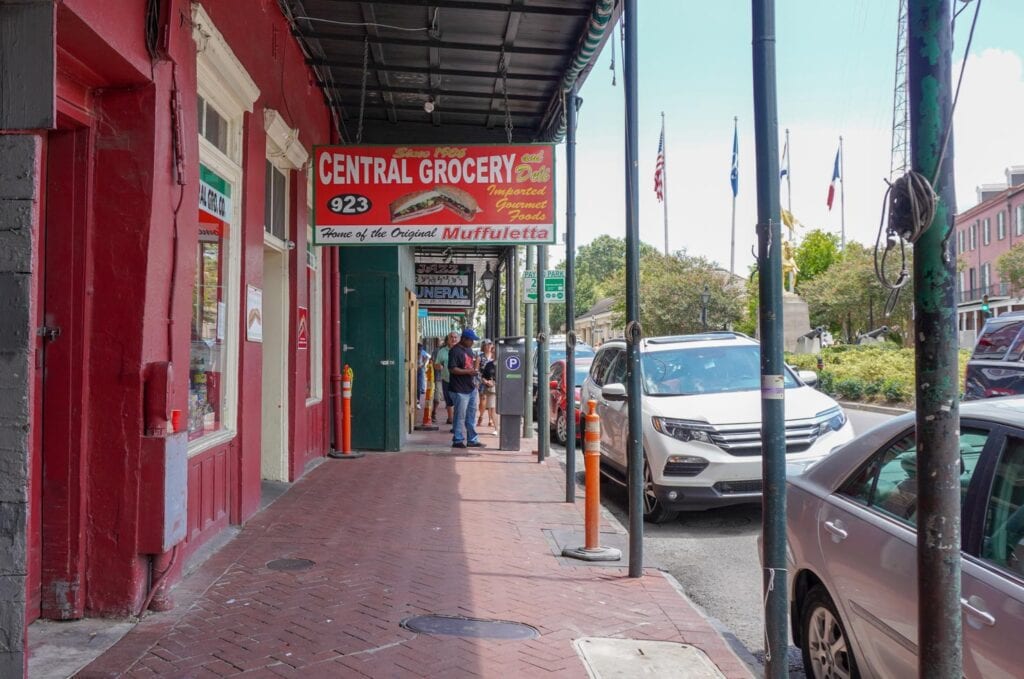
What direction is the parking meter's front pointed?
toward the camera

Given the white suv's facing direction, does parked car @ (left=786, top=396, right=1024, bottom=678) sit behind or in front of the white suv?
in front

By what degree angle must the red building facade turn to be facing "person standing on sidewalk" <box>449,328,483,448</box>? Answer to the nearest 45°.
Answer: approximately 45° to its left

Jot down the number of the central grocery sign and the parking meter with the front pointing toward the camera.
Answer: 2

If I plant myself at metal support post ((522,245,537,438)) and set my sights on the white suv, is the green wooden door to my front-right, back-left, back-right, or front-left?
front-right

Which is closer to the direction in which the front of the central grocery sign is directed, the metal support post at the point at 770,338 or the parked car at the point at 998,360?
the metal support post

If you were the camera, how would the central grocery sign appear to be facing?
facing the viewer

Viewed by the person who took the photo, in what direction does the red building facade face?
facing to the right of the viewer

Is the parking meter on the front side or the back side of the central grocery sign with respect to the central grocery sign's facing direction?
on the back side

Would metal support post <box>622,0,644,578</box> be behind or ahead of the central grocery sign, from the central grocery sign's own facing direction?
ahead

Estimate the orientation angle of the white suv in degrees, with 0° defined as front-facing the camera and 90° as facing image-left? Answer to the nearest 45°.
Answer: approximately 315°

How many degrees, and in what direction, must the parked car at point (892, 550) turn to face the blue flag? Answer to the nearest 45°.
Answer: approximately 135° to its left
